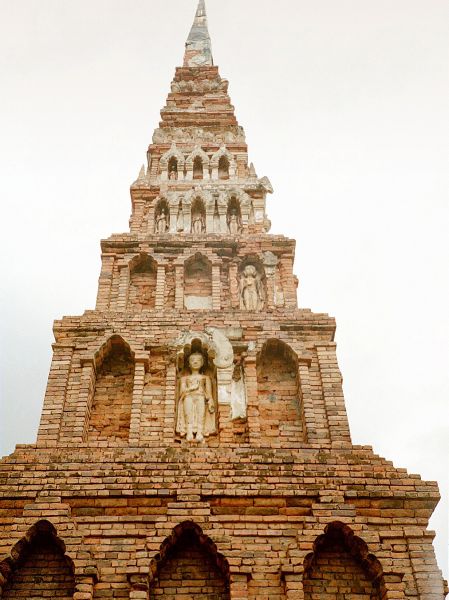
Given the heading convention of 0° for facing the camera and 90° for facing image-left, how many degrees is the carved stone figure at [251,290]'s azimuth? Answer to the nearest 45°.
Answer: approximately 0°
